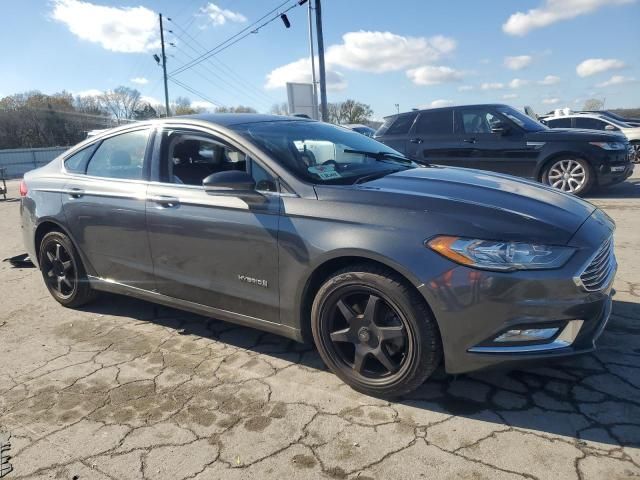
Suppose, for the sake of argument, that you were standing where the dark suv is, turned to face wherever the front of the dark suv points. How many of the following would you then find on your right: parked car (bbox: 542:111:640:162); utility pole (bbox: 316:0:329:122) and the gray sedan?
1

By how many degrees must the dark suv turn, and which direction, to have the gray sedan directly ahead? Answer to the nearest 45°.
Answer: approximately 90° to its right

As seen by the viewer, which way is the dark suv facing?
to the viewer's right

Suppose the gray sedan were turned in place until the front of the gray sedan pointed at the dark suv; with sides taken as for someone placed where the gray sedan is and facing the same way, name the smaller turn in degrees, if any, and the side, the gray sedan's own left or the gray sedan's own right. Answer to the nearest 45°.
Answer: approximately 90° to the gray sedan's own left

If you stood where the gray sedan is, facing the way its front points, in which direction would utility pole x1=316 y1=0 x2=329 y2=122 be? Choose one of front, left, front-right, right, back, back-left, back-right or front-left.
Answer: back-left

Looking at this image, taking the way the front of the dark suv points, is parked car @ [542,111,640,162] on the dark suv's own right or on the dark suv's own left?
on the dark suv's own left

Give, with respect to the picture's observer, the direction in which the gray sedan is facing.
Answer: facing the viewer and to the right of the viewer

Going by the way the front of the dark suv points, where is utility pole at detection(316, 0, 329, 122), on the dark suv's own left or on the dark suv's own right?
on the dark suv's own left

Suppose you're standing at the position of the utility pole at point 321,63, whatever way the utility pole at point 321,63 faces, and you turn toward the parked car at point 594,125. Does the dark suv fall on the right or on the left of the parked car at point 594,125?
right

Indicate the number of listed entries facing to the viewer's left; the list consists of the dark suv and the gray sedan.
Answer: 0
